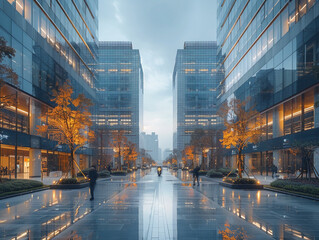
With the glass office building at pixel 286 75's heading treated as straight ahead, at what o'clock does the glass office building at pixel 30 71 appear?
the glass office building at pixel 30 71 is roughly at 1 o'clock from the glass office building at pixel 286 75.

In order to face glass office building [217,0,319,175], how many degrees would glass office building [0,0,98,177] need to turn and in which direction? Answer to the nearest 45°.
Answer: approximately 45° to its left

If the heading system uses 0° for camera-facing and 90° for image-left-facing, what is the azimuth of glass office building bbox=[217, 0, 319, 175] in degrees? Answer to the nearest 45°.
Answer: approximately 45°

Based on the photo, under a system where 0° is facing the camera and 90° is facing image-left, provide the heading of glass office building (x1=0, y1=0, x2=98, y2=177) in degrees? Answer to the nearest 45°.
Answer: approximately 315°
